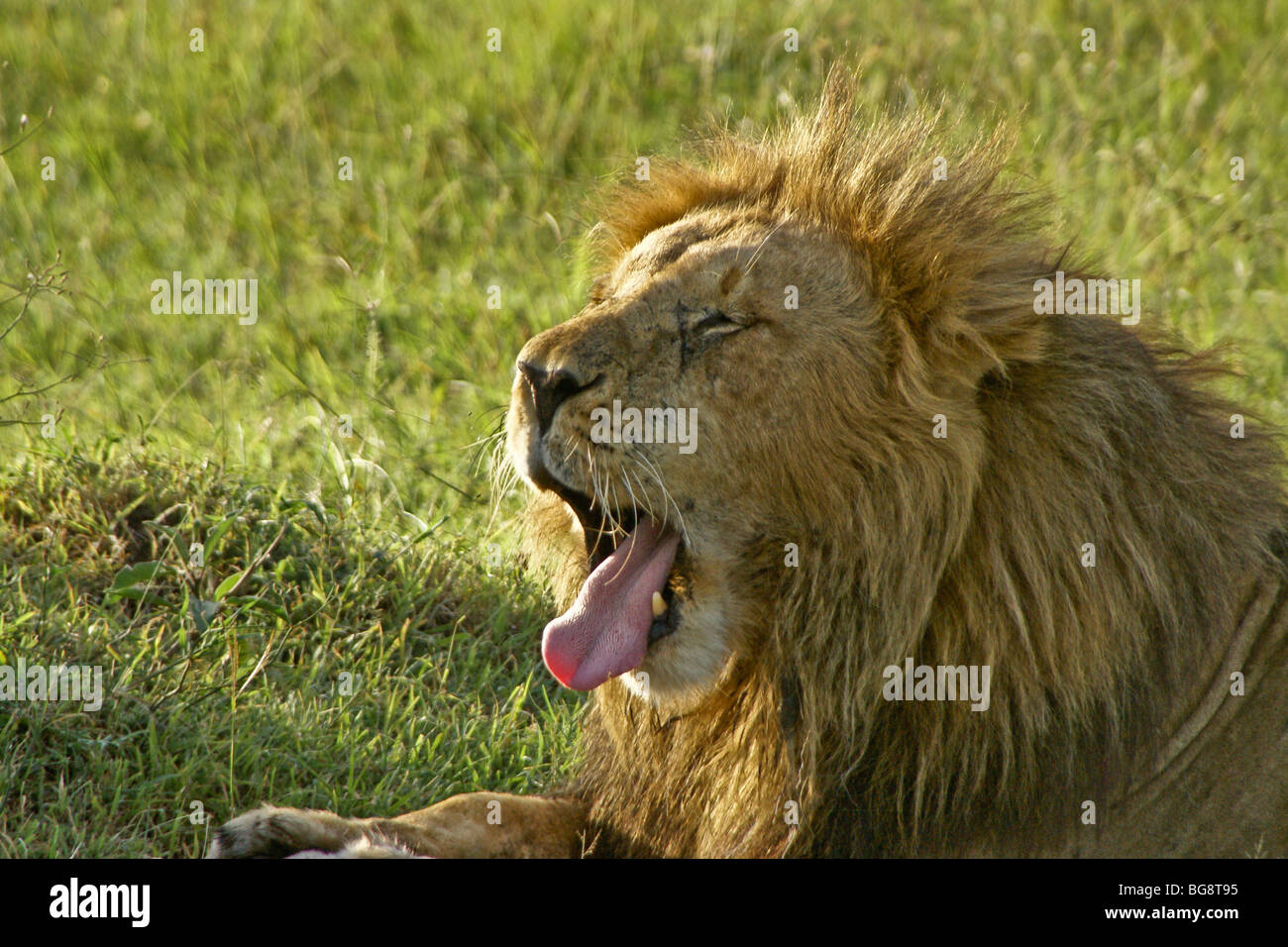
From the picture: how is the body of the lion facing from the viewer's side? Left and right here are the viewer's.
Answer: facing to the left of the viewer
